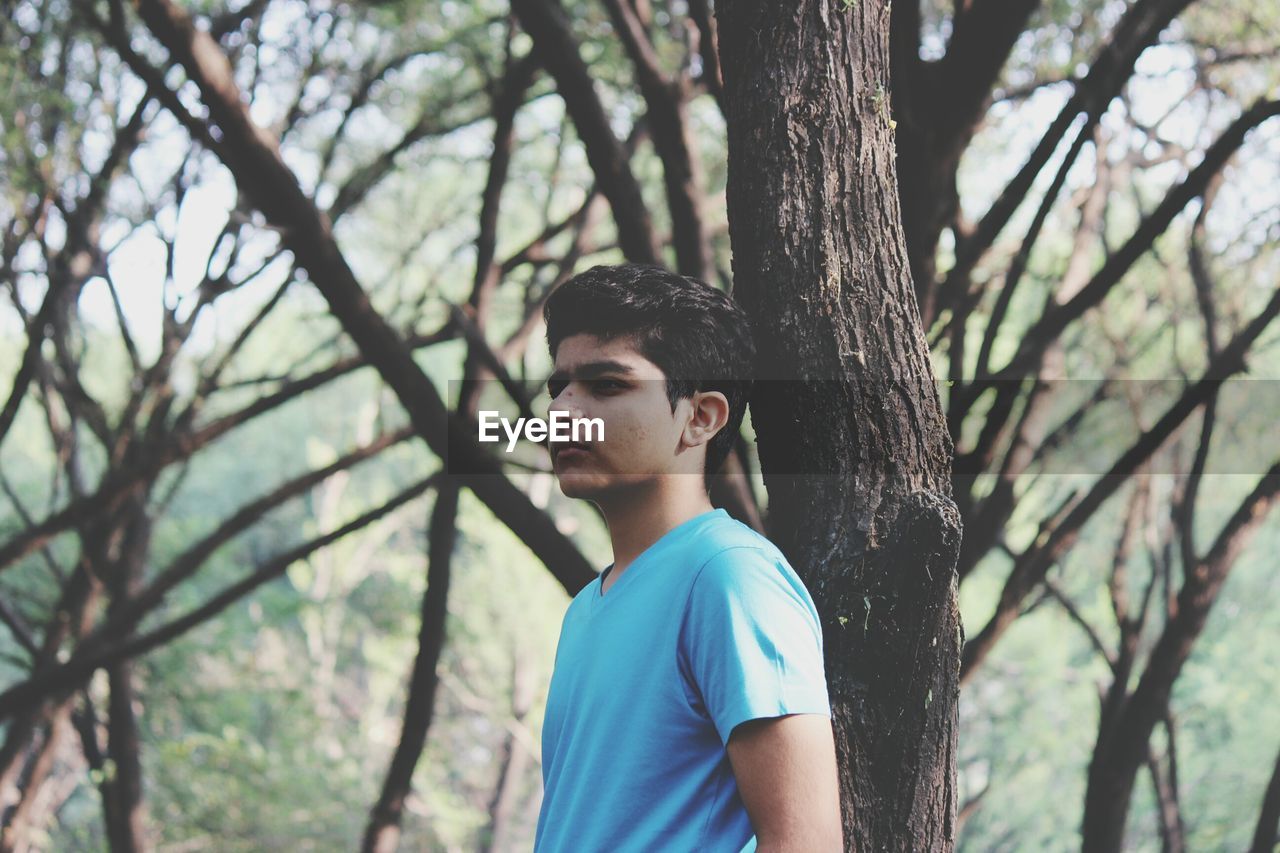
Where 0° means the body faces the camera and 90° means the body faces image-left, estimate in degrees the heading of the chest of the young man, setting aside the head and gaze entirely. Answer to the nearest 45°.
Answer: approximately 45°
